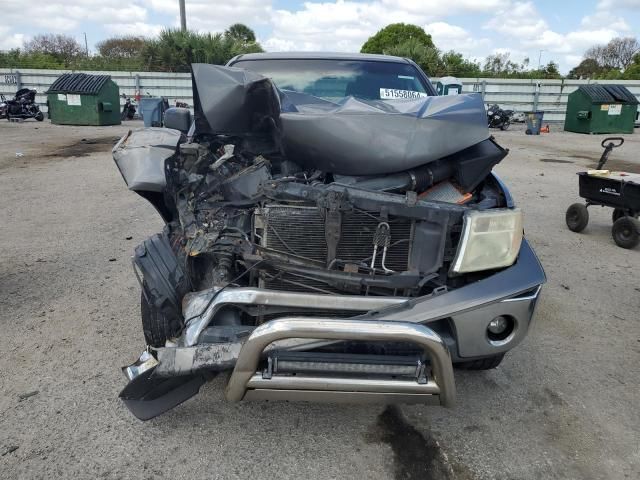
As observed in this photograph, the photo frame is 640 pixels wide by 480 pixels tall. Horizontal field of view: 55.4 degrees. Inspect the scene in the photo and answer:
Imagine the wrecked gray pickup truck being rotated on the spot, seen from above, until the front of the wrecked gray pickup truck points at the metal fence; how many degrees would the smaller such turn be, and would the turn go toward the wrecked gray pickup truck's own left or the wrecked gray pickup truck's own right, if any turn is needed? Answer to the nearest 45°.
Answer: approximately 180°

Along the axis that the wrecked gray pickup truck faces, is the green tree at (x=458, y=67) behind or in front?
behind

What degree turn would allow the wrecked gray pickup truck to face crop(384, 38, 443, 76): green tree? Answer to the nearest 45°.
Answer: approximately 180°

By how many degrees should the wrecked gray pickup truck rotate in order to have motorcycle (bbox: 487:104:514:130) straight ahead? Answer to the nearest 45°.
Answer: approximately 180°

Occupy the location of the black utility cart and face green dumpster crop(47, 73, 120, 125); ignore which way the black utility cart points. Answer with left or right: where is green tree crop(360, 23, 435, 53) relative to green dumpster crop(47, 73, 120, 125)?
right

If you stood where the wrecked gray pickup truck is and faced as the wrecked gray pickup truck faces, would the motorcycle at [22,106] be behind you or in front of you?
behind

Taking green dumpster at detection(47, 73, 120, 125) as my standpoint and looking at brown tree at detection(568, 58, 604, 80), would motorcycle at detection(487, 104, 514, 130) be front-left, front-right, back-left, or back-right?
front-right

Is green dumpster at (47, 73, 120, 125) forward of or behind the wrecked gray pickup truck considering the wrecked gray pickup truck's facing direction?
behind

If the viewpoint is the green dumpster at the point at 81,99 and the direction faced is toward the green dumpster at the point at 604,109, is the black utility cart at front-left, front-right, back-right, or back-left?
front-right

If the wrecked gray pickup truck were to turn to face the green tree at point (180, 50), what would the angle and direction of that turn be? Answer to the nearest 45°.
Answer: approximately 180°

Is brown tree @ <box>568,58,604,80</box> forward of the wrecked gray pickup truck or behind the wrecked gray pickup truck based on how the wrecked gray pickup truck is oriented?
behind

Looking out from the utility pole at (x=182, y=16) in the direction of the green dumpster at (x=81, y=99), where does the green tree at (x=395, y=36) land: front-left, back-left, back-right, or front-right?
back-left

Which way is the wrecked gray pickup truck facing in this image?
toward the camera

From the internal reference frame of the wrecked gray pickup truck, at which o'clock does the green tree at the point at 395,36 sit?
The green tree is roughly at 6 o'clock from the wrecked gray pickup truck.

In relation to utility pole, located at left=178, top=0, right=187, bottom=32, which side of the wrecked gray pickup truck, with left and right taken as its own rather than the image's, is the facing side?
back
